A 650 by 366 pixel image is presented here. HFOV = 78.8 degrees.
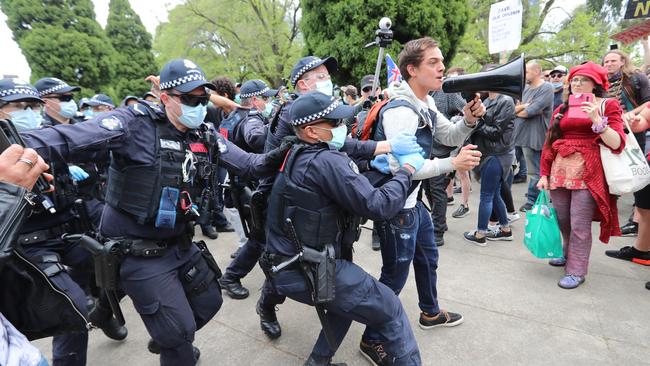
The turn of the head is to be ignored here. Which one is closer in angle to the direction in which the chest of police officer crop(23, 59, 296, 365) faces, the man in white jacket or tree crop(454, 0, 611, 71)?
the man in white jacket

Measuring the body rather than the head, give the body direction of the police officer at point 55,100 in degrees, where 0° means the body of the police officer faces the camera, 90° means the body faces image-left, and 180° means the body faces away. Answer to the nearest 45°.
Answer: approximately 315°

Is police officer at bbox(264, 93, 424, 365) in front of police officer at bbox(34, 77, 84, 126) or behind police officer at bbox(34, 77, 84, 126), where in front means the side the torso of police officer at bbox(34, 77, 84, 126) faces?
in front

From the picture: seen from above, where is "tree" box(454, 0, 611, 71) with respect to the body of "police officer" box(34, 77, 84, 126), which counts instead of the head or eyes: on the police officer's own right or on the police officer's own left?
on the police officer's own left

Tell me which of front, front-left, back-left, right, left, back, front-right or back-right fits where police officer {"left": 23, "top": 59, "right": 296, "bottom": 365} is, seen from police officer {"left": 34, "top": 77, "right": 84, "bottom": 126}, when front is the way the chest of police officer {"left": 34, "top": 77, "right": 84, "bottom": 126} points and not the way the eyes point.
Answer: front-right

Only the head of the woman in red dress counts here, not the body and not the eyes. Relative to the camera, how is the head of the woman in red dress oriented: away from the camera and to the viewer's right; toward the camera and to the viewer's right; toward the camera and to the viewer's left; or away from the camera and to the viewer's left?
toward the camera and to the viewer's left

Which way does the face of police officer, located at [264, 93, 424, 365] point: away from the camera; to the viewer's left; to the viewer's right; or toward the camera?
to the viewer's right

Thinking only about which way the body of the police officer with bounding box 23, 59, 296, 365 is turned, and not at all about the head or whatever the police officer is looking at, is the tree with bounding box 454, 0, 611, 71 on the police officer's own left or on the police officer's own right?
on the police officer's own left
